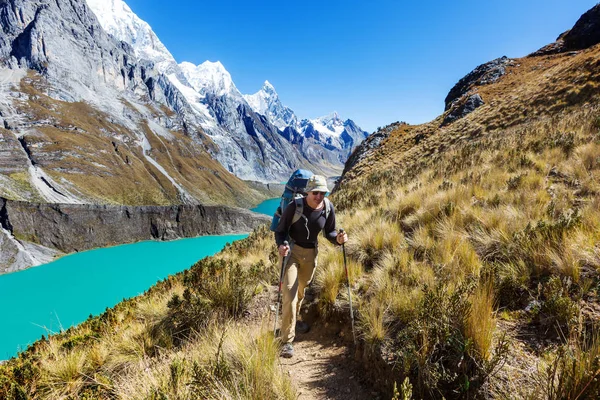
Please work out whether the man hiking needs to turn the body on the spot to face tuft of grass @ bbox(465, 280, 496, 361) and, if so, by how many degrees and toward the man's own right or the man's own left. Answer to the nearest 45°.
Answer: approximately 45° to the man's own left

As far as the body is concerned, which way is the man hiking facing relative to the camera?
toward the camera

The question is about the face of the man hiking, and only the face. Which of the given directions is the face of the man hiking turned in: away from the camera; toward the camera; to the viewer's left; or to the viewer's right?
toward the camera

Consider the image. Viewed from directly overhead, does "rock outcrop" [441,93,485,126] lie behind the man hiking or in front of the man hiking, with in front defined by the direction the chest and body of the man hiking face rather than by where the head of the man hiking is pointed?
behind

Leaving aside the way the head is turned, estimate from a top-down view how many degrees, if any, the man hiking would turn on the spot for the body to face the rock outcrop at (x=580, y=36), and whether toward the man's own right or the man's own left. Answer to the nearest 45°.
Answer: approximately 135° to the man's own left
